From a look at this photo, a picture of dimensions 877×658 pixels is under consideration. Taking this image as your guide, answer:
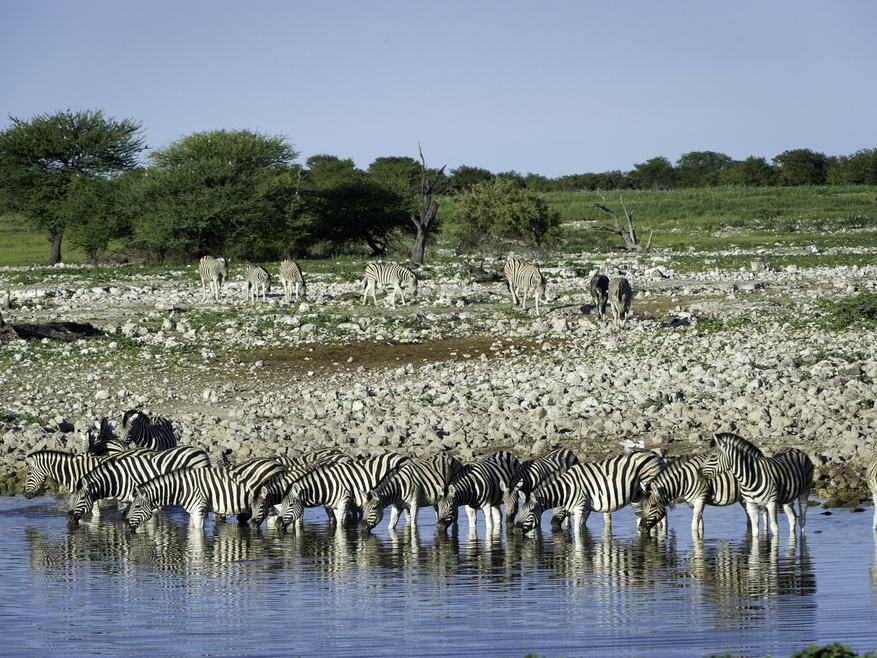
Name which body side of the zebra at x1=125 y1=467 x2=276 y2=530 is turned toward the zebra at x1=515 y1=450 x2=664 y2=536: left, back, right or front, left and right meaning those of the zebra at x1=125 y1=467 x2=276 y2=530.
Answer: back

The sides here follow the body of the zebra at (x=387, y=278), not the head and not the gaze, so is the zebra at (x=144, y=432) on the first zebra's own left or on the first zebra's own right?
on the first zebra's own right

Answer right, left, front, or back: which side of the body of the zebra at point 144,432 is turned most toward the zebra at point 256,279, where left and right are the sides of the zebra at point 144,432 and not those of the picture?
right

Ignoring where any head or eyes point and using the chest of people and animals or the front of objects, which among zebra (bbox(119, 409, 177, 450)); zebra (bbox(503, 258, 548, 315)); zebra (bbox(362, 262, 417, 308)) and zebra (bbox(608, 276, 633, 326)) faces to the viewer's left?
zebra (bbox(119, 409, 177, 450))

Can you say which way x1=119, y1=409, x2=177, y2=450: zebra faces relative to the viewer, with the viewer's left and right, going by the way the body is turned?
facing to the left of the viewer

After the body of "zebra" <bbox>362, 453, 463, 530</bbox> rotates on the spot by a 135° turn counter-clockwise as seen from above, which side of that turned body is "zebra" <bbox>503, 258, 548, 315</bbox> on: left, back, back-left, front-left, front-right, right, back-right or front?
left

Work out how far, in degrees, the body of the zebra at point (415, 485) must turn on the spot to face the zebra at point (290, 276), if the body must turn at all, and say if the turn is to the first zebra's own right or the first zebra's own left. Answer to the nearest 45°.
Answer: approximately 135° to the first zebra's own right

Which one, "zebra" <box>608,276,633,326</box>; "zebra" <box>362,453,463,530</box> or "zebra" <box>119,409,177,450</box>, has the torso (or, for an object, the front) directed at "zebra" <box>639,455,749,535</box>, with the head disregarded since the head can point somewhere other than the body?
"zebra" <box>608,276,633,326</box>

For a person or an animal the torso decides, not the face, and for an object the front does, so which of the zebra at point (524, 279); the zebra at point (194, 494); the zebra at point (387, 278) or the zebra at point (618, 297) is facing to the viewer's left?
the zebra at point (194, 494)

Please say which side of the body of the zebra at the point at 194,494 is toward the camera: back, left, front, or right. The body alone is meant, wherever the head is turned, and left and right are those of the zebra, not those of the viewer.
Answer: left
